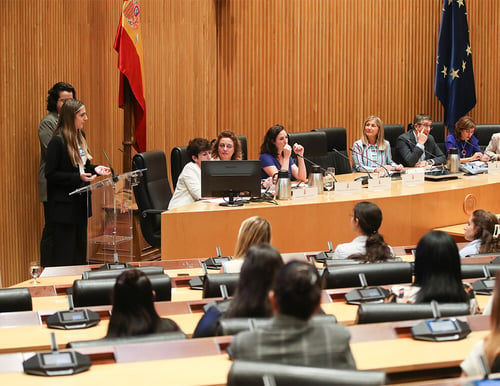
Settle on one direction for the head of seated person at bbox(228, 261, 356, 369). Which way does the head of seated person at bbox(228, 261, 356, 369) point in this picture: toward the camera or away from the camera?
away from the camera

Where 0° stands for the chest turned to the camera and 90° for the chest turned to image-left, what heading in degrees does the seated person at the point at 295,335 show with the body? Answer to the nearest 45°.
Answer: approximately 180°

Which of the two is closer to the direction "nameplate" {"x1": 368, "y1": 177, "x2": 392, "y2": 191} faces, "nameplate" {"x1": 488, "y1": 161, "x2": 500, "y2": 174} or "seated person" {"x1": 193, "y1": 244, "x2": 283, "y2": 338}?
the seated person

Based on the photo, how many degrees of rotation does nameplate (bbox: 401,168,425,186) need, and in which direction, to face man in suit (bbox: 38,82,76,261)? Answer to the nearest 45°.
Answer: approximately 90° to its right

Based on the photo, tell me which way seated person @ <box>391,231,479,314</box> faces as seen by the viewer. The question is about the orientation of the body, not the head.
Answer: away from the camera

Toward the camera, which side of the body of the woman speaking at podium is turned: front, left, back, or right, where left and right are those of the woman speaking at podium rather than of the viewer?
right

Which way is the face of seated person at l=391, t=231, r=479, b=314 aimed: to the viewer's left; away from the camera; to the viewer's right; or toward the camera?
away from the camera

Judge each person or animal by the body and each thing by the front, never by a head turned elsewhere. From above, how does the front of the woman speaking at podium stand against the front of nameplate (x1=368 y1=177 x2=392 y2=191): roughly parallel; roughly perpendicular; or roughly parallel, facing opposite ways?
roughly perpendicular

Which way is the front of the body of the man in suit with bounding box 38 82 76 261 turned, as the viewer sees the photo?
to the viewer's right

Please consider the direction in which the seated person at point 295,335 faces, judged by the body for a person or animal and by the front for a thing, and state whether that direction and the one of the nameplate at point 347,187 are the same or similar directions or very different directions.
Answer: very different directions

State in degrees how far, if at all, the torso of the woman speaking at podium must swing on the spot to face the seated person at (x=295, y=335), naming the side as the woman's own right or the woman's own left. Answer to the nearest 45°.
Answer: approximately 90° to the woman's own right

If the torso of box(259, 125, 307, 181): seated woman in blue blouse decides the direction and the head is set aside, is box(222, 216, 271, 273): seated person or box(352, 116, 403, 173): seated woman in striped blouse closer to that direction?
the seated person

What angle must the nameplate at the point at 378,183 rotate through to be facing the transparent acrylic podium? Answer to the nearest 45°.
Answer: approximately 45° to its right

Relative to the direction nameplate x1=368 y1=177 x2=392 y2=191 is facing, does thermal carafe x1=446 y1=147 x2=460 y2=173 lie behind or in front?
behind

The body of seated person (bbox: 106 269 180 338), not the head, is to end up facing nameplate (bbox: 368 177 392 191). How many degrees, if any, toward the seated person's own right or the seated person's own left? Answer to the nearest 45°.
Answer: approximately 45° to the seated person's own right

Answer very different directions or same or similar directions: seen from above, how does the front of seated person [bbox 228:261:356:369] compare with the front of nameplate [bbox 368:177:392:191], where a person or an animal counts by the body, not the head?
very different directions

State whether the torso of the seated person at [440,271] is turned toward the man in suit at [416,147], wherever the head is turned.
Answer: yes

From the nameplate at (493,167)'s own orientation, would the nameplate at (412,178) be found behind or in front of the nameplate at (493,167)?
in front
